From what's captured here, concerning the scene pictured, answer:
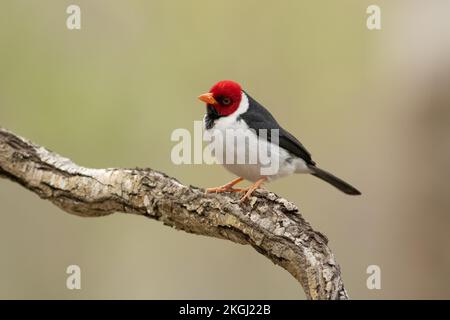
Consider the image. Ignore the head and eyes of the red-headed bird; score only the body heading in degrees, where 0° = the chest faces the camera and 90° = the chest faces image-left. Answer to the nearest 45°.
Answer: approximately 90°
